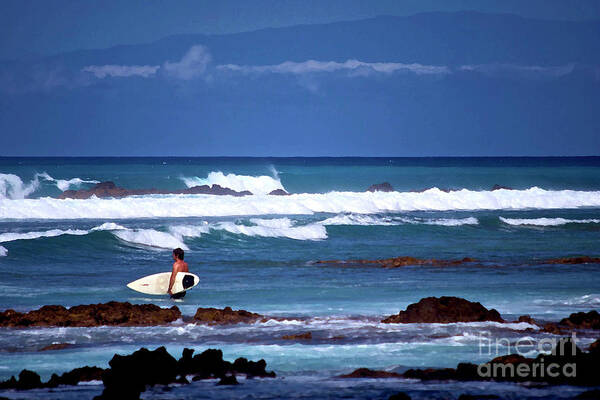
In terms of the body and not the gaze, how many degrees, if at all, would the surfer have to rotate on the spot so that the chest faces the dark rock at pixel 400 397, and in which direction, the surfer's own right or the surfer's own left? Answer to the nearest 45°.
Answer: approximately 135° to the surfer's own left

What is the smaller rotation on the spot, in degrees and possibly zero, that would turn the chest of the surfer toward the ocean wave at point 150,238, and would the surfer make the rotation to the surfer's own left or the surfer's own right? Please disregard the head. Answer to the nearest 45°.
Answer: approximately 45° to the surfer's own right

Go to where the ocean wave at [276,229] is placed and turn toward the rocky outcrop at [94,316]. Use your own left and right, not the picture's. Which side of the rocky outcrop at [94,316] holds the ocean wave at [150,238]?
right

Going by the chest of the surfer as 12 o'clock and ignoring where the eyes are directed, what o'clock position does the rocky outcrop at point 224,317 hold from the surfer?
The rocky outcrop is roughly at 7 o'clock from the surfer.

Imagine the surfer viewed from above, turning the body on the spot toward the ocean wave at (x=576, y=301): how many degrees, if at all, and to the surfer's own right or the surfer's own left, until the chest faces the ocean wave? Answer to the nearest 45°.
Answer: approximately 135° to the surfer's own right

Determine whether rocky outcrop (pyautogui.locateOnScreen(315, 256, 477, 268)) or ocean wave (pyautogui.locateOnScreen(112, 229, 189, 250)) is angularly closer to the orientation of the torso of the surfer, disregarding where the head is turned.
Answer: the ocean wave

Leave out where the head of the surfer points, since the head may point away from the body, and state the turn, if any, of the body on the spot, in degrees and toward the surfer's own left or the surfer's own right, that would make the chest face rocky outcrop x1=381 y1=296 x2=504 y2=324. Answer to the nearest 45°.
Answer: approximately 180°

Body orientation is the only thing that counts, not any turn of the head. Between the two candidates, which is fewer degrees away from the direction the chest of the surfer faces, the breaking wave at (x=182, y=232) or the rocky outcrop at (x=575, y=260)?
the breaking wave

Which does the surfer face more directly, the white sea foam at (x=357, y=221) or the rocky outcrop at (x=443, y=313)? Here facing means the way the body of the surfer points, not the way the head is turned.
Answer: the white sea foam

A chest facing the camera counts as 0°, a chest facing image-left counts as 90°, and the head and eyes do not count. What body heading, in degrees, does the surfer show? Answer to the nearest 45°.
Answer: approximately 135°
